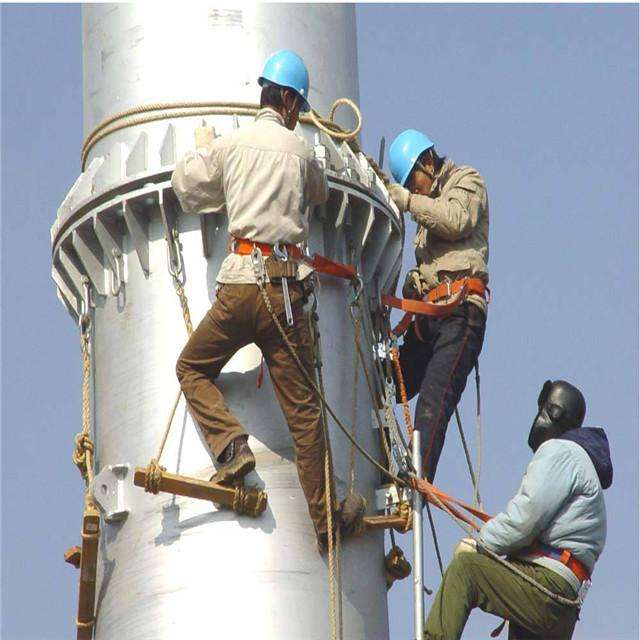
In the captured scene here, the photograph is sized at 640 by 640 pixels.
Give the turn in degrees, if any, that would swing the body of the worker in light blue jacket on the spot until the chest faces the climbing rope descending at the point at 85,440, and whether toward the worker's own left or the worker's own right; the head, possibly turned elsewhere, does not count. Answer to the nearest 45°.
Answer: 0° — they already face it

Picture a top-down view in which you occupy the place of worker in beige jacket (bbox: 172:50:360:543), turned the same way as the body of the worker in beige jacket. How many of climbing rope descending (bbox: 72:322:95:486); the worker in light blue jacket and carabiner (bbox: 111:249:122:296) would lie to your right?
1

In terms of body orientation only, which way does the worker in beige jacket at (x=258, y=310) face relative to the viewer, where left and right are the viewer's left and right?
facing away from the viewer

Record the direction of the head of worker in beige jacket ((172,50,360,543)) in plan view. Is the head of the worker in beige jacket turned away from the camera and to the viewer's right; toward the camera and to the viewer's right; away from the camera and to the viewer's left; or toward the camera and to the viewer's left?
away from the camera and to the viewer's right

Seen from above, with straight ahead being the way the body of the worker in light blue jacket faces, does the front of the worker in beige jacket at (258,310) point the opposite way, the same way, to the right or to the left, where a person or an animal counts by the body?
to the right

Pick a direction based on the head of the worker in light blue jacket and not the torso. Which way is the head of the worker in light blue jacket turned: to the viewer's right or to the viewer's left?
to the viewer's left

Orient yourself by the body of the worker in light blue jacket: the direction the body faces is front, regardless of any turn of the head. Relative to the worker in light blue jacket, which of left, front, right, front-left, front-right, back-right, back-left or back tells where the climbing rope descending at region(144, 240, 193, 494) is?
front

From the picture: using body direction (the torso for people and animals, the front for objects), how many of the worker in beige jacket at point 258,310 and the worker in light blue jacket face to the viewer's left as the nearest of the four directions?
1

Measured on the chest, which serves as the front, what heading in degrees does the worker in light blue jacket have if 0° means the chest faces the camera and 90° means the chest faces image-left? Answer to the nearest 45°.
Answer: approximately 90°

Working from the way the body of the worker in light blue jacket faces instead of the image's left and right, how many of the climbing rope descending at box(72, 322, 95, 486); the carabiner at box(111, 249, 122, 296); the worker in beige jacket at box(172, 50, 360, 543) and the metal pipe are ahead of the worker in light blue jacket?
4
